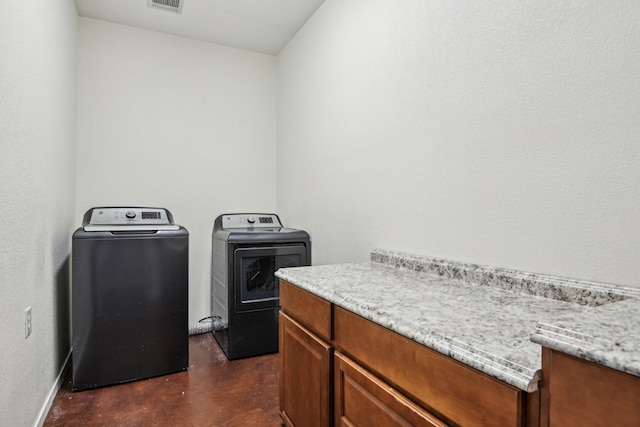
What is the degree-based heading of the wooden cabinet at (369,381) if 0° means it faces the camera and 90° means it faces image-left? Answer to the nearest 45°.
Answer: approximately 45°

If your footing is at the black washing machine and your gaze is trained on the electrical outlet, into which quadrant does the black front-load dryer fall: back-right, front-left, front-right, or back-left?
back-left

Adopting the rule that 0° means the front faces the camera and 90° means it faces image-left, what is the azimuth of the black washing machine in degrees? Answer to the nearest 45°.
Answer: approximately 0°

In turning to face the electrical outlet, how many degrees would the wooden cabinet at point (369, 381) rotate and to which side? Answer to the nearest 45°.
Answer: approximately 45° to its right

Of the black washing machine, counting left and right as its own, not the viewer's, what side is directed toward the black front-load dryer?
left

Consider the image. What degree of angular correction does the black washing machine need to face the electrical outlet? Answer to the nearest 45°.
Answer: approximately 45° to its right

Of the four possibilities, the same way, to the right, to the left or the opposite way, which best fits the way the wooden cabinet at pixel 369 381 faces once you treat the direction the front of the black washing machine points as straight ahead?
to the right

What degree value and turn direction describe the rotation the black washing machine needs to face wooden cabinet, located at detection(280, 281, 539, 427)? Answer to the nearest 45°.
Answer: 0° — it already faces it
